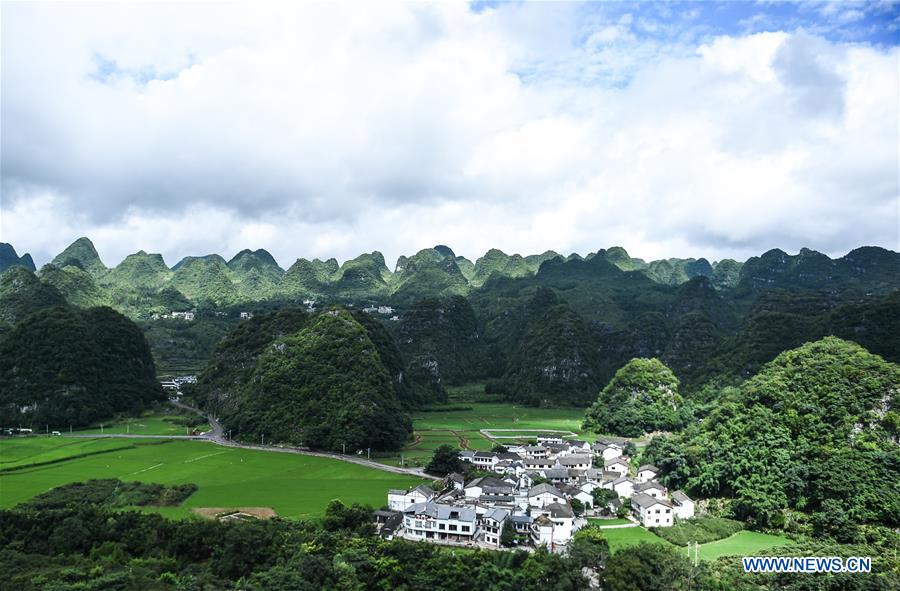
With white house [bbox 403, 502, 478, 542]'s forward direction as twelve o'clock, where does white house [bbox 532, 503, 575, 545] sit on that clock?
white house [bbox 532, 503, 575, 545] is roughly at 9 o'clock from white house [bbox 403, 502, 478, 542].

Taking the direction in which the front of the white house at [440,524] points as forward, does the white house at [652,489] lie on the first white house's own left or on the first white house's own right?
on the first white house's own left

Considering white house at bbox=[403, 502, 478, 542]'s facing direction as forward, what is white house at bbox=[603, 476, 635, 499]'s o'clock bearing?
white house at bbox=[603, 476, 635, 499] is roughly at 8 o'clock from white house at bbox=[403, 502, 478, 542].

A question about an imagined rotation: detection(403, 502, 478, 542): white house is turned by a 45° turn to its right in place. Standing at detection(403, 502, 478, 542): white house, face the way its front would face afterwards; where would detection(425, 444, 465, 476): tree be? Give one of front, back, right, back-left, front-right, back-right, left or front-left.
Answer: back-right

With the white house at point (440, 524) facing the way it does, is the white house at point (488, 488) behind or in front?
behind

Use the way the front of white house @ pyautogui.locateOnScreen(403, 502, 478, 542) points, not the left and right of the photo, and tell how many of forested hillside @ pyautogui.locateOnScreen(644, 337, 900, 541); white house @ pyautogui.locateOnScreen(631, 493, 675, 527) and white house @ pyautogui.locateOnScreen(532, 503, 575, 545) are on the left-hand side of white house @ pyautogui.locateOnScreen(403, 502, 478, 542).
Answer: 3

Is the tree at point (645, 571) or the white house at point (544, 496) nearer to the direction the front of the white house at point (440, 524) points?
the tree

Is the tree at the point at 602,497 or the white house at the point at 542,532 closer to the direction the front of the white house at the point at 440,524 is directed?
the white house

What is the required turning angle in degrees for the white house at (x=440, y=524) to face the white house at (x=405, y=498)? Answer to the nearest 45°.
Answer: approximately 135° to its right

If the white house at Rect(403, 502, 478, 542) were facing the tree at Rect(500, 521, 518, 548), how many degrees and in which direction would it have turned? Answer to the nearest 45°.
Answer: approximately 90° to its left

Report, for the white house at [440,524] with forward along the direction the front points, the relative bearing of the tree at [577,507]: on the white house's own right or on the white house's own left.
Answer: on the white house's own left

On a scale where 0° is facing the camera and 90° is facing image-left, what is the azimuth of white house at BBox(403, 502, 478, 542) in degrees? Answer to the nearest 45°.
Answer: approximately 0°

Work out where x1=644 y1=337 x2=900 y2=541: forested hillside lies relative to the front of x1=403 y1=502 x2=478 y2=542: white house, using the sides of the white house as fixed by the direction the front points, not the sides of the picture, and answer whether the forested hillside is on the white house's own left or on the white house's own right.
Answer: on the white house's own left

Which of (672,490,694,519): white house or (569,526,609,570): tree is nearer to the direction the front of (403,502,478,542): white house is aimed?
the tree
